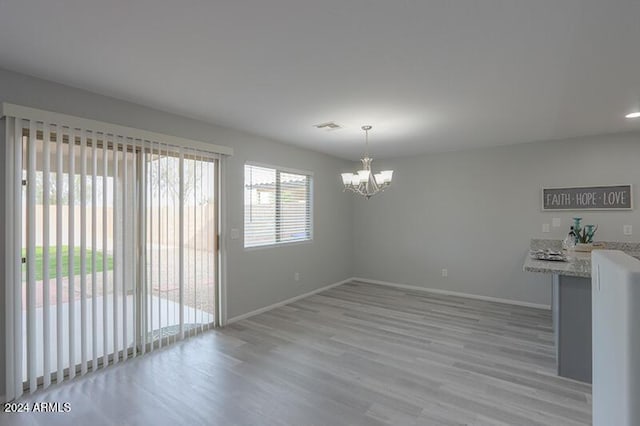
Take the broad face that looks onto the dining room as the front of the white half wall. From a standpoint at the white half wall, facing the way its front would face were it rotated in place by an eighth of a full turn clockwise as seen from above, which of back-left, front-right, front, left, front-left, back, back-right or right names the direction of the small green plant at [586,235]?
right

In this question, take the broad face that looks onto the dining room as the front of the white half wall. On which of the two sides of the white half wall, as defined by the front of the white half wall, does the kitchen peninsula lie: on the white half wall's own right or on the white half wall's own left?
on the white half wall's own right

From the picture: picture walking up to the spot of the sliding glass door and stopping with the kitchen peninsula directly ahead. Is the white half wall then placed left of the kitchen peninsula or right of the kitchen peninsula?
right

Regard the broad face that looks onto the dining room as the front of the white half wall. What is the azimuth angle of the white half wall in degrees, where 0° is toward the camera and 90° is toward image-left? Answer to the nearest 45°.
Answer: approximately 45°

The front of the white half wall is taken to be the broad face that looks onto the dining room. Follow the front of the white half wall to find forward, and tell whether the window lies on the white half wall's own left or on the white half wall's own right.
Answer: on the white half wall's own right

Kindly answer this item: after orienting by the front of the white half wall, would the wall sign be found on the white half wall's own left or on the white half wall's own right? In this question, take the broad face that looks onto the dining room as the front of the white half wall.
on the white half wall's own right
